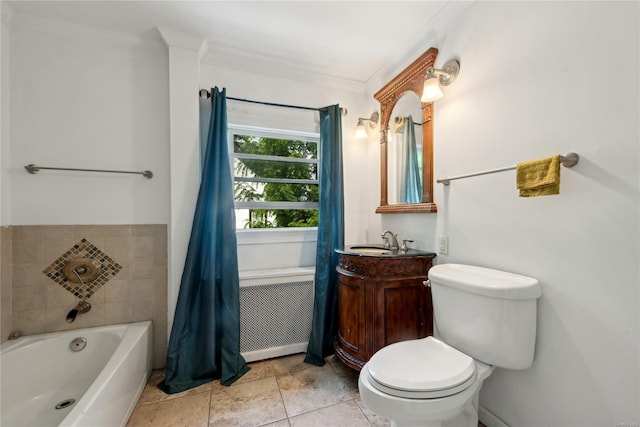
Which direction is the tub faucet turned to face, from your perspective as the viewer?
facing the viewer and to the left of the viewer

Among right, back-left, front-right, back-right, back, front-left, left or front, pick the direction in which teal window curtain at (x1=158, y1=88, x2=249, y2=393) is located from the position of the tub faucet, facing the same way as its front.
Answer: left

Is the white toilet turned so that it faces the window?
no

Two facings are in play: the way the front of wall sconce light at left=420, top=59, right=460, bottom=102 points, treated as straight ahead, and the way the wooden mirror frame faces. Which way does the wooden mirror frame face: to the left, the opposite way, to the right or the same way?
the same way

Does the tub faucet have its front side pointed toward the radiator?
no

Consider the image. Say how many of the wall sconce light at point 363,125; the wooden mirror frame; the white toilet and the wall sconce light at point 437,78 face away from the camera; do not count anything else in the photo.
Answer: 0

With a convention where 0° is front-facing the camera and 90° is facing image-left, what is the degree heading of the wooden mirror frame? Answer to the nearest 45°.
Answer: approximately 45°

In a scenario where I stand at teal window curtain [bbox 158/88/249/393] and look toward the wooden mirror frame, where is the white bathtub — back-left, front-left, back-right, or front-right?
back-right

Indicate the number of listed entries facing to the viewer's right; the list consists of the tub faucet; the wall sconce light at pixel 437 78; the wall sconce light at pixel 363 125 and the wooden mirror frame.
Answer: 0

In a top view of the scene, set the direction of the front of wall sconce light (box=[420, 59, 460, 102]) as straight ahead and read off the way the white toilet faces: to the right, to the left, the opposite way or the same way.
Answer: the same way

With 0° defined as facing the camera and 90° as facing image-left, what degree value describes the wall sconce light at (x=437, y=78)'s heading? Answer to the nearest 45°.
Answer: approximately 45°

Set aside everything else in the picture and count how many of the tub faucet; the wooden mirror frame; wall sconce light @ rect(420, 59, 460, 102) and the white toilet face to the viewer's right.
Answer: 0

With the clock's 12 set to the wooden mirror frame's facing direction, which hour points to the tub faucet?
The tub faucet is roughly at 1 o'clock from the wooden mirror frame.

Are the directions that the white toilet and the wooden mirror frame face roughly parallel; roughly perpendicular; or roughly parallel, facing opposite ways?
roughly parallel

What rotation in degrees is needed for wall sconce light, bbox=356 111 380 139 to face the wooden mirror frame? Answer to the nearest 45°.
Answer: approximately 90° to its left
